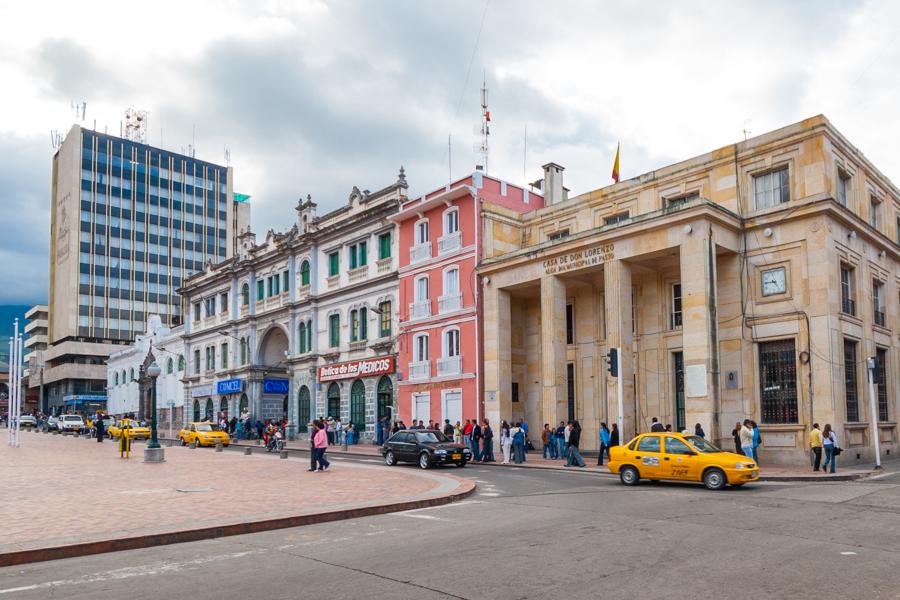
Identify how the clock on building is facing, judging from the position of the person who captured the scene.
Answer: facing the viewer and to the left of the viewer

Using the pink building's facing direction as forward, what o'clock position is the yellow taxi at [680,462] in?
The yellow taxi is roughly at 10 o'clock from the pink building.

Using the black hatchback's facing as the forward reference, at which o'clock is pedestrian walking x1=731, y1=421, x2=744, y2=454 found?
The pedestrian walking is roughly at 11 o'clock from the black hatchback.

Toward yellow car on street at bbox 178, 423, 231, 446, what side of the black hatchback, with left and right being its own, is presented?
back

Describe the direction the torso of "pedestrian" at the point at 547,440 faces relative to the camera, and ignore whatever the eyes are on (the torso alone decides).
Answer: toward the camera

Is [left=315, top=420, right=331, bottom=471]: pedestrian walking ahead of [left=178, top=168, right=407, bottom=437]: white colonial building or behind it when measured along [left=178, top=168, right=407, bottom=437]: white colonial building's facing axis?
ahead

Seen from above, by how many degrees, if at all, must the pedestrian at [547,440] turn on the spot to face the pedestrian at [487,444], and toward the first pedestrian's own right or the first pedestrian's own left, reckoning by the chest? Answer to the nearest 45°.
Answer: approximately 90° to the first pedestrian's own right

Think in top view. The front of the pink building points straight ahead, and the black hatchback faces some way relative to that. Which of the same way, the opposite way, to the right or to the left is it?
to the left

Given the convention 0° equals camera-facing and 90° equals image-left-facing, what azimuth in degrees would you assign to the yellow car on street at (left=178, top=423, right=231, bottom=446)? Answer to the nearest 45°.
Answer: approximately 315°

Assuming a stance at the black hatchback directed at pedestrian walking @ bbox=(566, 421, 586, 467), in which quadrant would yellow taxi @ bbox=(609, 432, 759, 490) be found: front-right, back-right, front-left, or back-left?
front-right
